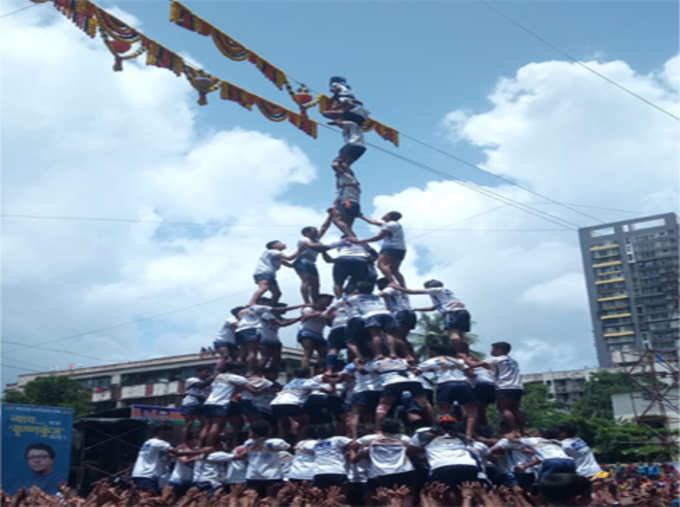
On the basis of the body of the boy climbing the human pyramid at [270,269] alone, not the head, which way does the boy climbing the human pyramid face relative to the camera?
to the viewer's right

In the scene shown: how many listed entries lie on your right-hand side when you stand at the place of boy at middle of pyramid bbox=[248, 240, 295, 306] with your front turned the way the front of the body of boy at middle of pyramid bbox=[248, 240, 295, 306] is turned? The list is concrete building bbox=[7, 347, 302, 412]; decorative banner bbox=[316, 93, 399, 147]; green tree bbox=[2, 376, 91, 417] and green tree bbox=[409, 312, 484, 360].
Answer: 0

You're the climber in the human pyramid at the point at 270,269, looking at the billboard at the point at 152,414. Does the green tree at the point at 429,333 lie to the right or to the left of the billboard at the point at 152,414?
right

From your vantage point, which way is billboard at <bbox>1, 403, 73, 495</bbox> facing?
toward the camera

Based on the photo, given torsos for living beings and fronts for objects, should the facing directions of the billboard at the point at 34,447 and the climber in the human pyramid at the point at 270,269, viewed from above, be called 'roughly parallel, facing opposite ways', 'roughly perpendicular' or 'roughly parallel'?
roughly perpendicular

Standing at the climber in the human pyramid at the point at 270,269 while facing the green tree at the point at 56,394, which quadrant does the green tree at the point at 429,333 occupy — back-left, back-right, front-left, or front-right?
front-right

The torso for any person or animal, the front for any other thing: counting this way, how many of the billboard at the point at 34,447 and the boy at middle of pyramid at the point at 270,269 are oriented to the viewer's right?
1

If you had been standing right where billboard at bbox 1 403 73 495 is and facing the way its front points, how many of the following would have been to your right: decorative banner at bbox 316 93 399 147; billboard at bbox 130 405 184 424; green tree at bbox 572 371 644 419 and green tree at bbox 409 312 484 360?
0

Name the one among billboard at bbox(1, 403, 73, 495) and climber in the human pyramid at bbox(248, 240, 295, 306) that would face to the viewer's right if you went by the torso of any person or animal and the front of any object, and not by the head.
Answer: the climber in the human pyramid

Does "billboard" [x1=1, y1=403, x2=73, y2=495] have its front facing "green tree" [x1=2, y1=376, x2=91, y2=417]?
no

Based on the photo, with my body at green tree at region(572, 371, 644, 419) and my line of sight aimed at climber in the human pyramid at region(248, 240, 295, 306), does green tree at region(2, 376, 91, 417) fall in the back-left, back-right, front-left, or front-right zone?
front-right

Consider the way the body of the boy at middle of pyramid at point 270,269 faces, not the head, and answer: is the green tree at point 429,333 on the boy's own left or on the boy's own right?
on the boy's own left

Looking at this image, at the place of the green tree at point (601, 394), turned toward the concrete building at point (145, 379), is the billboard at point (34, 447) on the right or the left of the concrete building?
left
